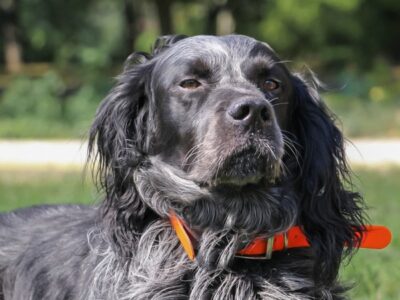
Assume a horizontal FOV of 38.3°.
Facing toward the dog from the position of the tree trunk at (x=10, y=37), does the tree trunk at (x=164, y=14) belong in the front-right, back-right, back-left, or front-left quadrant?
front-left

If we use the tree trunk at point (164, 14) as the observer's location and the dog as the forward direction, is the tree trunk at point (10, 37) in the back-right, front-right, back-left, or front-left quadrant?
back-right

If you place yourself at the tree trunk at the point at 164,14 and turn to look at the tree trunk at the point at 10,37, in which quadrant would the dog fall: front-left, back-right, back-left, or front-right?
back-left

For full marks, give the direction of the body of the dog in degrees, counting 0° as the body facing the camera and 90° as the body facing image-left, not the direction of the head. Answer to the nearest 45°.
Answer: approximately 315°

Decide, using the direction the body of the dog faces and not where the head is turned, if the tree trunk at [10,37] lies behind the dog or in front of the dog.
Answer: behind

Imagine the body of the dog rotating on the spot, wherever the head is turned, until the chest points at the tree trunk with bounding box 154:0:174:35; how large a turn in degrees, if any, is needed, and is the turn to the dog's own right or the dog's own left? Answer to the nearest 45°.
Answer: approximately 135° to the dog's own left

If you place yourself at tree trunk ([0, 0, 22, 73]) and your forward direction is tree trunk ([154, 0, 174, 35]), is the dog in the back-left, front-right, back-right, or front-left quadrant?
front-right
